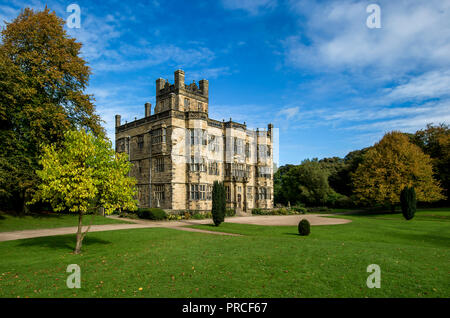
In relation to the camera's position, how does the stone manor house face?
facing the viewer and to the right of the viewer

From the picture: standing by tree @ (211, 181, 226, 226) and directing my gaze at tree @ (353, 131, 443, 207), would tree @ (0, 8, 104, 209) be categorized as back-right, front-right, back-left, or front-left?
back-left

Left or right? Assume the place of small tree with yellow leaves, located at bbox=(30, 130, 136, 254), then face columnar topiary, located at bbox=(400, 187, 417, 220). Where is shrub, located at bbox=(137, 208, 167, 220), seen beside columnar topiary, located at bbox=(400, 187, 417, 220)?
left

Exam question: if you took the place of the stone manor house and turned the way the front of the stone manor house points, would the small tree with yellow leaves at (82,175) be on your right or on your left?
on your right

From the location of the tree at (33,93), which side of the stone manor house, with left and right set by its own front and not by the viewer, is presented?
right

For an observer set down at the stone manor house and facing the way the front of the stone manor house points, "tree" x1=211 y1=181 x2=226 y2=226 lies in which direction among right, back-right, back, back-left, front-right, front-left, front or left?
front-right

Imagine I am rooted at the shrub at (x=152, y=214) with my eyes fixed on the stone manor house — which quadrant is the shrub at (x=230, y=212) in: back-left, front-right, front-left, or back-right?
front-right
